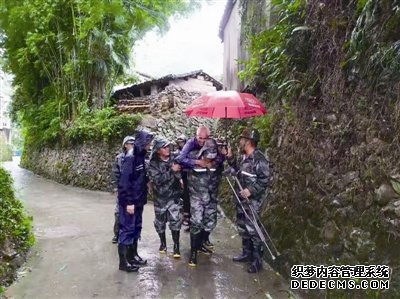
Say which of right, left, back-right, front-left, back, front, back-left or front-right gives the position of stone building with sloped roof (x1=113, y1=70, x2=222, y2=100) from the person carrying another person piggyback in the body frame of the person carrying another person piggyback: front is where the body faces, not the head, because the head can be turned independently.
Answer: back

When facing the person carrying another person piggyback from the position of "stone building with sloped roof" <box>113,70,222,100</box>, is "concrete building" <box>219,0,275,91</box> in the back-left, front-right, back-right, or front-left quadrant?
front-left

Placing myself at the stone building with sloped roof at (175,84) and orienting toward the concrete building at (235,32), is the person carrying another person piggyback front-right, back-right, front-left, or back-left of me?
front-right

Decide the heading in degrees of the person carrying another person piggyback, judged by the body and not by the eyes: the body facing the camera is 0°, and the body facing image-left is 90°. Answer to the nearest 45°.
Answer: approximately 0°

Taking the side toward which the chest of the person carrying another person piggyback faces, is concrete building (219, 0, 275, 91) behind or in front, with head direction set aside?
behind
